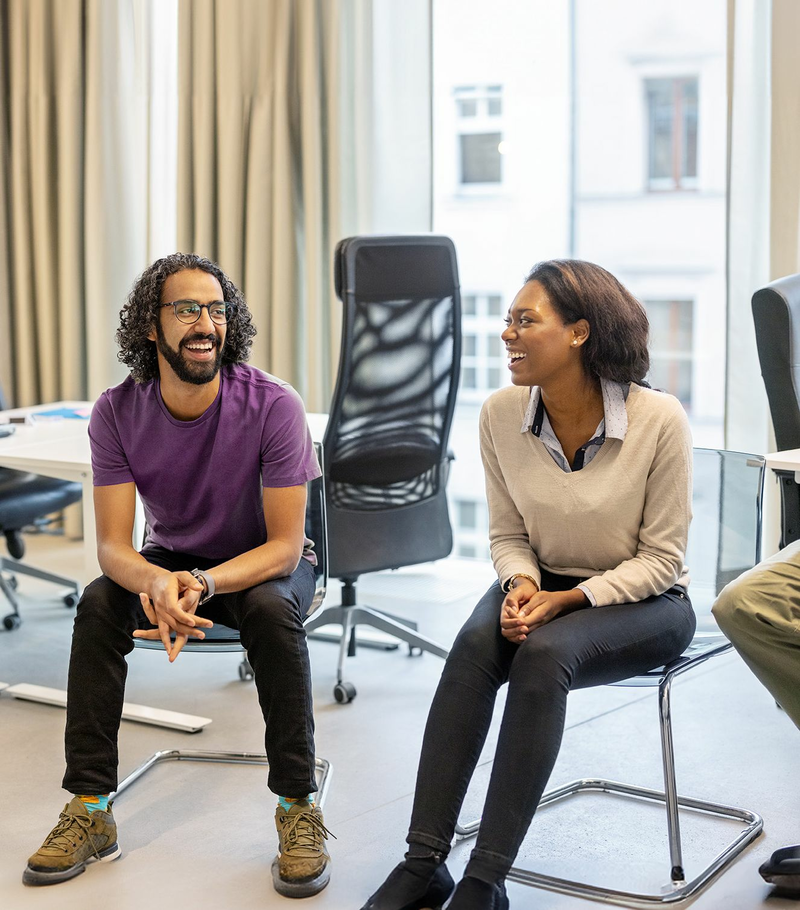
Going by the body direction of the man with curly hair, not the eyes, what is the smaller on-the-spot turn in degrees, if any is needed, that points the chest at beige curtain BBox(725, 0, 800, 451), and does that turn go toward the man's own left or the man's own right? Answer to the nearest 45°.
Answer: approximately 135° to the man's own left

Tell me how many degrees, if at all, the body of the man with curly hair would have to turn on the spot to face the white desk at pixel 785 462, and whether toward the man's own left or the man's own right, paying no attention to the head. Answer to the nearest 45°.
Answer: approximately 90° to the man's own left

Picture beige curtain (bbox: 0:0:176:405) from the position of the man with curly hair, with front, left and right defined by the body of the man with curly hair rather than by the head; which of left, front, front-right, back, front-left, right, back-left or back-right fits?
back

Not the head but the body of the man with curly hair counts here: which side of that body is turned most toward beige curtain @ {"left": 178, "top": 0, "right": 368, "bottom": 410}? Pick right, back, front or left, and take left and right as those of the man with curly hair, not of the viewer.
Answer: back

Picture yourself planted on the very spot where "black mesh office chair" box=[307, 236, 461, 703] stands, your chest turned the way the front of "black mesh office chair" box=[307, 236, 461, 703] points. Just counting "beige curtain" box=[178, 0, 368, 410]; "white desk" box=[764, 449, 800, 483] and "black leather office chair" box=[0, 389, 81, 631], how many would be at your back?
1

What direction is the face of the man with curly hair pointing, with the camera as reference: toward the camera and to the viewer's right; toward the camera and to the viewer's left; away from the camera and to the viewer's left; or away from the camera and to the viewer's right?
toward the camera and to the viewer's right

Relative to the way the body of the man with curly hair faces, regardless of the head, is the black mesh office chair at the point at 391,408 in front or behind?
behind
